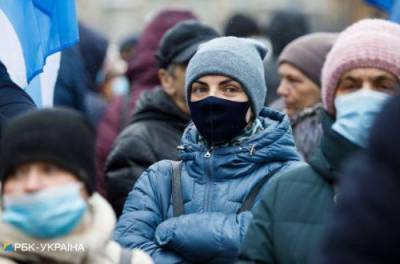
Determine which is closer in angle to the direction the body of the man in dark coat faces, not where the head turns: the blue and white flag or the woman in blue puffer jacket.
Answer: the woman in blue puffer jacket
